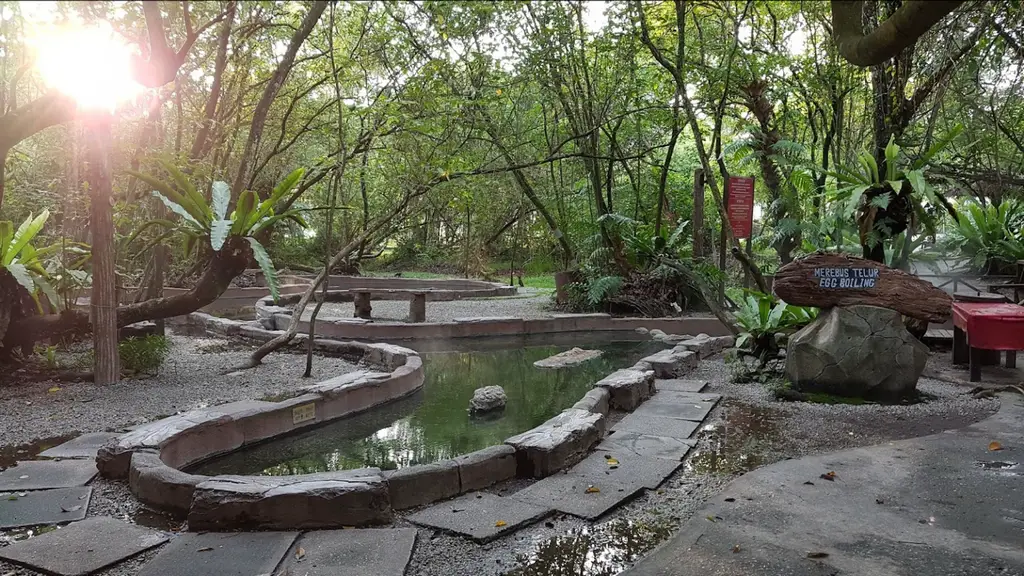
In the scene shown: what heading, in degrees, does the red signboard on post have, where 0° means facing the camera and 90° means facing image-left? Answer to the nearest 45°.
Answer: approximately 0°

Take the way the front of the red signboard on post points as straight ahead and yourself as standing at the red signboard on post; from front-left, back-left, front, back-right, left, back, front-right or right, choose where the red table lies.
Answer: front-left

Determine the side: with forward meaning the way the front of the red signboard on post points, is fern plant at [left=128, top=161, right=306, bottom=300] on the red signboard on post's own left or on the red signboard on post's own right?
on the red signboard on post's own right

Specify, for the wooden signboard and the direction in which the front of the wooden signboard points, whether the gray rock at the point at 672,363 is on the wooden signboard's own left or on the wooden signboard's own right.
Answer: on the wooden signboard's own right

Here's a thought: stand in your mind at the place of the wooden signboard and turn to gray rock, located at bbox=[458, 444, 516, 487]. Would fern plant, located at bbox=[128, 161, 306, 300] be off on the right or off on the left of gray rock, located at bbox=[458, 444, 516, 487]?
right

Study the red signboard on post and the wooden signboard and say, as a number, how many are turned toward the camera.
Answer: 2

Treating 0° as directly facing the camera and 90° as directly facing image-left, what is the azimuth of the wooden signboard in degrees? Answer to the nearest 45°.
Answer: approximately 0°

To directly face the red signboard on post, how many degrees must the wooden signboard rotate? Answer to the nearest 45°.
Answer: approximately 135° to its right

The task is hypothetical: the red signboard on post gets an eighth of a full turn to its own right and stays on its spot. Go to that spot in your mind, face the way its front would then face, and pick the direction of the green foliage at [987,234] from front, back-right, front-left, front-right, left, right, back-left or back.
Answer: back

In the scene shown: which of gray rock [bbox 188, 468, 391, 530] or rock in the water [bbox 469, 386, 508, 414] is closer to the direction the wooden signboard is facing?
the gray rock

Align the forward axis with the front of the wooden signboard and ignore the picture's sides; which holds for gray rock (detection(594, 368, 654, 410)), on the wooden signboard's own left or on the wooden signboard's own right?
on the wooden signboard's own right

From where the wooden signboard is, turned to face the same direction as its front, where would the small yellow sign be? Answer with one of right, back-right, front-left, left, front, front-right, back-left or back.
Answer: front-right

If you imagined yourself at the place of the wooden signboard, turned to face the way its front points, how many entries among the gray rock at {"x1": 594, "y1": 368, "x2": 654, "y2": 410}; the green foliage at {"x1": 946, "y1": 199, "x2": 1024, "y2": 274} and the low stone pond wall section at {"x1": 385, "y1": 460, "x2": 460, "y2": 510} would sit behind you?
1

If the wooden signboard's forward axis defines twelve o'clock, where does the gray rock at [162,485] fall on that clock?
The gray rock is roughly at 1 o'clock from the wooden signboard.
